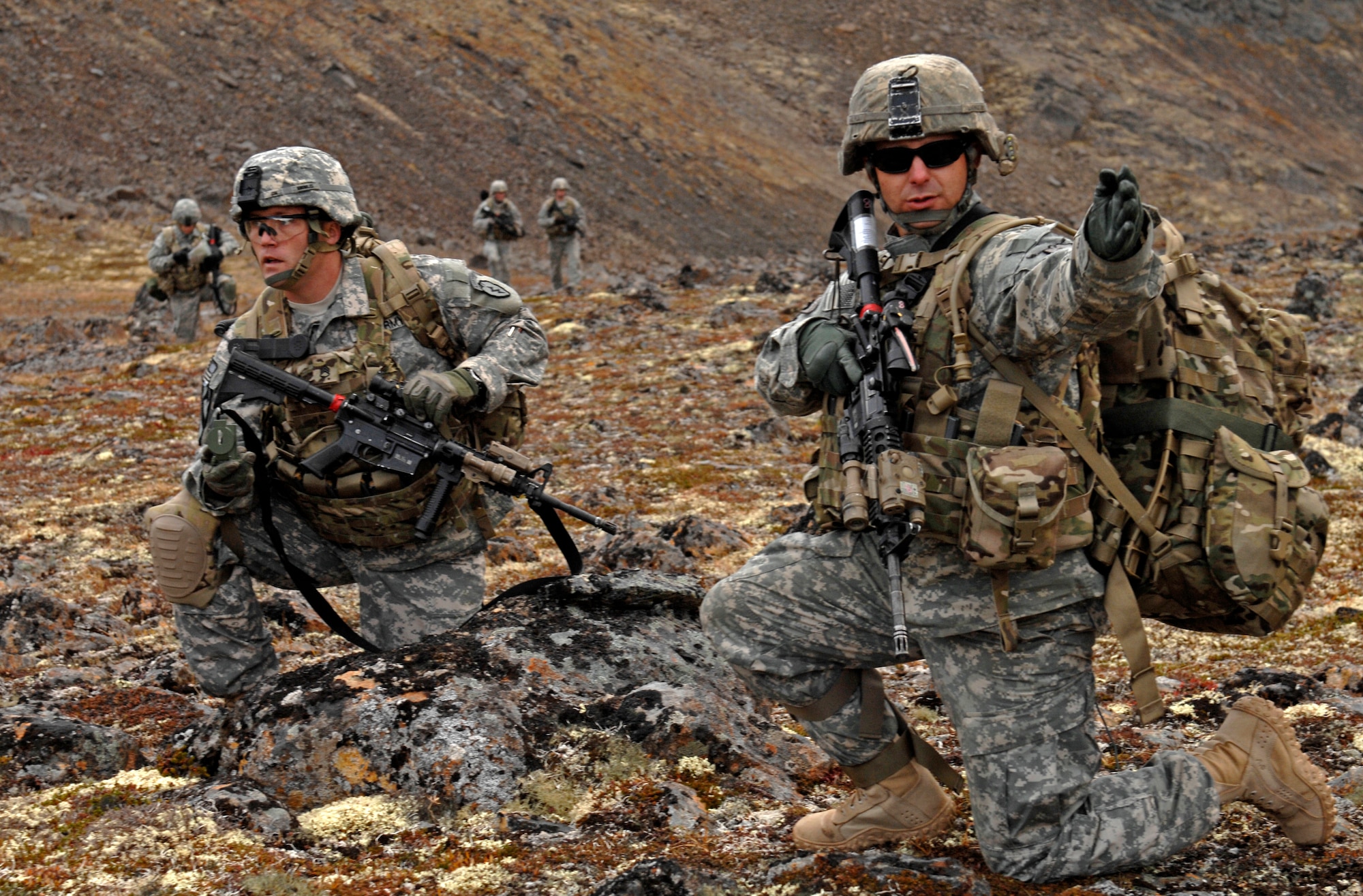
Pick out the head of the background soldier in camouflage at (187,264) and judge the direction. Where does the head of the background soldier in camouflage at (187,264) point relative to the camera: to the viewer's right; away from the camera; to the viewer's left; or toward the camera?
toward the camera

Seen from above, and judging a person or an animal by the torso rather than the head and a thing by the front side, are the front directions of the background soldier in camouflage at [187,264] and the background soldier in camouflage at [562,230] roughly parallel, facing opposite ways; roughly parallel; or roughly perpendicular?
roughly parallel

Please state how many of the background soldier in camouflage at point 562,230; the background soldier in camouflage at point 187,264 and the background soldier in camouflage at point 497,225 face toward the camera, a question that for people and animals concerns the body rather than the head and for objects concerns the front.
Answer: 3

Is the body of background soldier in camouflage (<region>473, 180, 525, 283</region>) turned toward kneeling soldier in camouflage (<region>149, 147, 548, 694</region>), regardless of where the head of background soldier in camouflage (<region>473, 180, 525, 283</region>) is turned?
yes

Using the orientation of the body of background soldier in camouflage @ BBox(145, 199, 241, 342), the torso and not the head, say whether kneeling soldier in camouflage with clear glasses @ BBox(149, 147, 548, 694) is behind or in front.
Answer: in front

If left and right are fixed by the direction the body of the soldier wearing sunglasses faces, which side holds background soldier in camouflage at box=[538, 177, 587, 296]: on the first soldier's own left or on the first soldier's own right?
on the first soldier's own right

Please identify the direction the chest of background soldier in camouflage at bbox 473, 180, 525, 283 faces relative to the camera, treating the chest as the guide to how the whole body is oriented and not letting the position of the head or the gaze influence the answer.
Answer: toward the camera

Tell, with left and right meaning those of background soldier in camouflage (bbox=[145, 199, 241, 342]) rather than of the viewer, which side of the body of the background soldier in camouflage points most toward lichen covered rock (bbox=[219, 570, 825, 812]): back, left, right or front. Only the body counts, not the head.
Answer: front

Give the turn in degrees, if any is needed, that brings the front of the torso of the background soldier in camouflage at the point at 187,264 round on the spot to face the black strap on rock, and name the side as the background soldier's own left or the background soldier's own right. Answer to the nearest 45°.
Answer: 0° — they already face it

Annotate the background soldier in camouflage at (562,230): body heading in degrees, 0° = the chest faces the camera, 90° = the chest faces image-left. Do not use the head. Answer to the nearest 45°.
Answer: approximately 0°

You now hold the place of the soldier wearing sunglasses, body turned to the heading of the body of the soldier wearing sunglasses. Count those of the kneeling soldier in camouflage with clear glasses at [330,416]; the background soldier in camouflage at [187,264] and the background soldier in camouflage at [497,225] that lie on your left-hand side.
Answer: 0

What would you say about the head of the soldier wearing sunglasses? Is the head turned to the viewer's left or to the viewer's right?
to the viewer's left

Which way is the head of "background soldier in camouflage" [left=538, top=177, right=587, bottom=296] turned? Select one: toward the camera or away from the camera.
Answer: toward the camera

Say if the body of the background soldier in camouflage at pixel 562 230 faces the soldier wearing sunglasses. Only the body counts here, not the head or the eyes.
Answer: yes

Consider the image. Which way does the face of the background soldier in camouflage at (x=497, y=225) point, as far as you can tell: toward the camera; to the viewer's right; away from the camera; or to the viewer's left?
toward the camera
